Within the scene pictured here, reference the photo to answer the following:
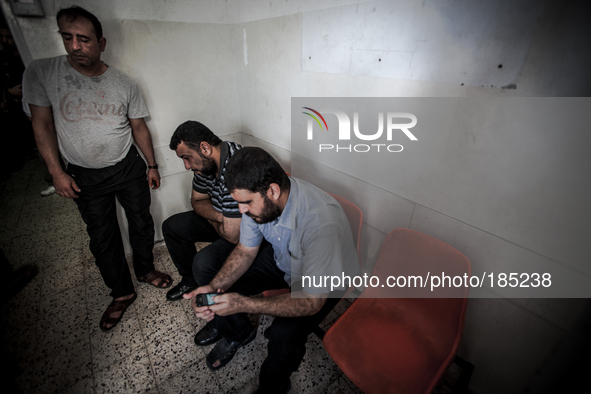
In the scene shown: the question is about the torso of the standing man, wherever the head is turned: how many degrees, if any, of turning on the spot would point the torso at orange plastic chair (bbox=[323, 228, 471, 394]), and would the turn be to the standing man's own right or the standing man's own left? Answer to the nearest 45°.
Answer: approximately 45° to the standing man's own left

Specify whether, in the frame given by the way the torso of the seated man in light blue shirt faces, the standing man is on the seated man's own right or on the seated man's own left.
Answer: on the seated man's own right

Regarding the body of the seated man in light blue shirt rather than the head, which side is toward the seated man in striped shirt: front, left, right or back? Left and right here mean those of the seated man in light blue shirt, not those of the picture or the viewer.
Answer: right

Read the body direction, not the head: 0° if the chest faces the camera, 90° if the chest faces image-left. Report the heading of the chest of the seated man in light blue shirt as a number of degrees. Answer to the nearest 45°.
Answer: approximately 45°

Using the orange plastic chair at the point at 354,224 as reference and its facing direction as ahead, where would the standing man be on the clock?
The standing man is roughly at 2 o'clock from the orange plastic chair.

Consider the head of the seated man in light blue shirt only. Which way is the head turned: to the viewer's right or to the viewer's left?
to the viewer's left

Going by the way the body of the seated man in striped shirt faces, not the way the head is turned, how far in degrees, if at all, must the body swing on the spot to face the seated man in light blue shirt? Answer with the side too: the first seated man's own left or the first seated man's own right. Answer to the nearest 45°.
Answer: approximately 90° to the first seated man's own left

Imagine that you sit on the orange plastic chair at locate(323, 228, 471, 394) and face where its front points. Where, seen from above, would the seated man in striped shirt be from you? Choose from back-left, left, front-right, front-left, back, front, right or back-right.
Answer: front-right

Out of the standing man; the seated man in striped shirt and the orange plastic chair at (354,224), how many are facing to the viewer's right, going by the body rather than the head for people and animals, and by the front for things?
0

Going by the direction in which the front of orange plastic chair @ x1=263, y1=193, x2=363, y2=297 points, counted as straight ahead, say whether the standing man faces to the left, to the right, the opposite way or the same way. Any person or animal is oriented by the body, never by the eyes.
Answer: to the left

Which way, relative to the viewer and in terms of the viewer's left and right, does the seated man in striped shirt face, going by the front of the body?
facing the viewer and to the left of the viewer

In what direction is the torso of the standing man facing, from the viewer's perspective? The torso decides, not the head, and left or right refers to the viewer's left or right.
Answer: facing the viewer
